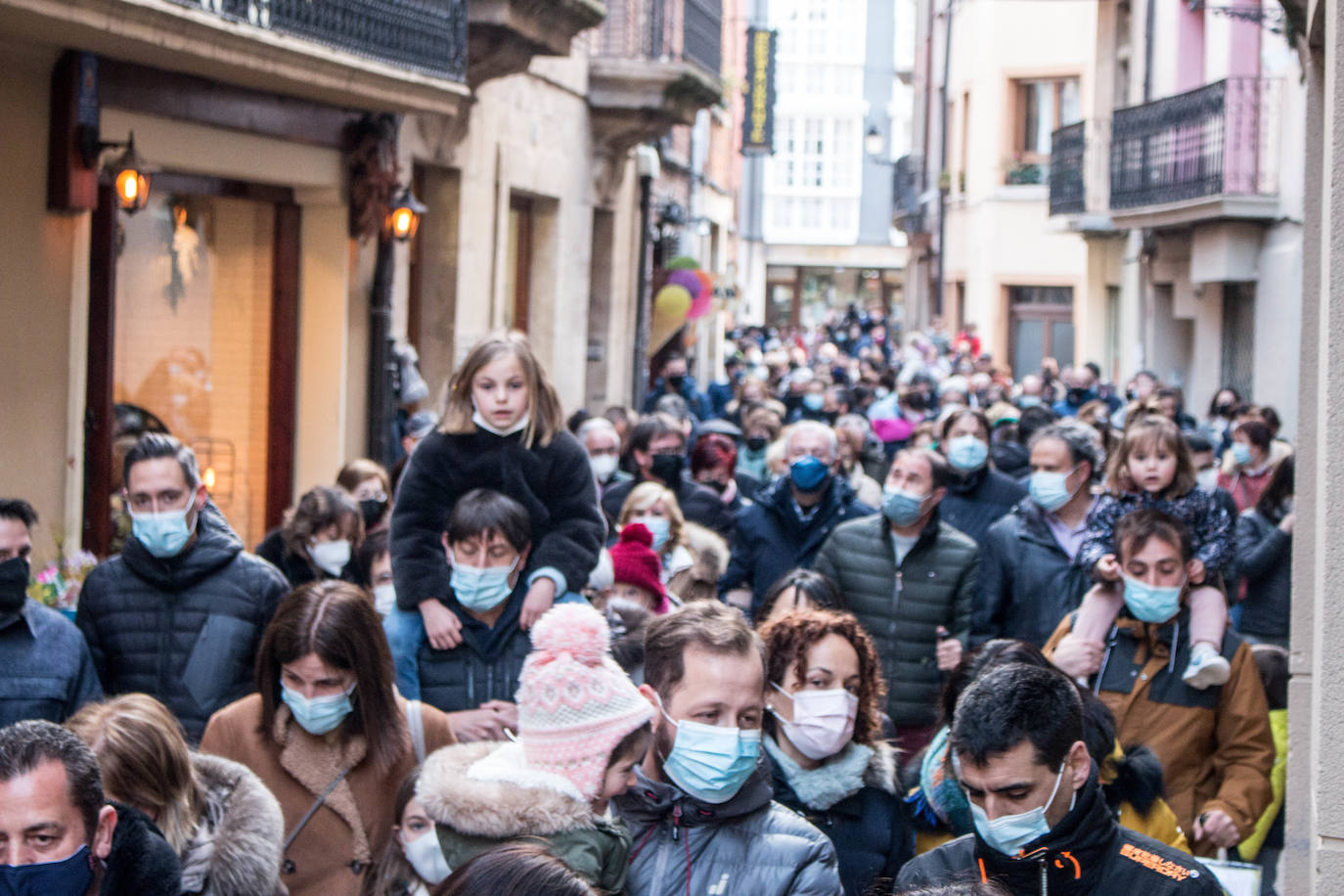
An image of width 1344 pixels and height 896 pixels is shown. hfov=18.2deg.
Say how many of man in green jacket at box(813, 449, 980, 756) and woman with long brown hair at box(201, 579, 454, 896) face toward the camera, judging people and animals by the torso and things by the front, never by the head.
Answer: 2

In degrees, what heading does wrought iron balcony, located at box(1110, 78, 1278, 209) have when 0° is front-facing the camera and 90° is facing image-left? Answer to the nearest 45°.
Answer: approximately 45°

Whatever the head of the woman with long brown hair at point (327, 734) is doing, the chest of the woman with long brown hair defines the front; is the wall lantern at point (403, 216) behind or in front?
behind

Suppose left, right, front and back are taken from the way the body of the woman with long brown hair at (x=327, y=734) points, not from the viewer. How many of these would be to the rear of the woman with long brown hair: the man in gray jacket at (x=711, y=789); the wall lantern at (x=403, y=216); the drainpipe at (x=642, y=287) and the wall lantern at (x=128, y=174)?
3

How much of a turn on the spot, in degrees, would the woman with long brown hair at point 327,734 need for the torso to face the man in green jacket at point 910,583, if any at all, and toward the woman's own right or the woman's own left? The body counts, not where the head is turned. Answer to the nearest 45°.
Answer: approximately 135° to the woman's own left

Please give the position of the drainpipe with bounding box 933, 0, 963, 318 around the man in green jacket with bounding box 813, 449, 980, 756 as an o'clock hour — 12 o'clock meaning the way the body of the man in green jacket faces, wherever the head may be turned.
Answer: The drainpipe is roughly at 6 o'clock from the man in green jacket.

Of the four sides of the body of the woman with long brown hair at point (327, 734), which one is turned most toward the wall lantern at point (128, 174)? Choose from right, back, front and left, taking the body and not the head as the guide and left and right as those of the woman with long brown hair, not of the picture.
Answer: back

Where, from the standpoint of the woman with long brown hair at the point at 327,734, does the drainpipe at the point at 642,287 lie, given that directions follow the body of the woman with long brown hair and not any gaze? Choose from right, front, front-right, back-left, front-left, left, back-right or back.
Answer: back

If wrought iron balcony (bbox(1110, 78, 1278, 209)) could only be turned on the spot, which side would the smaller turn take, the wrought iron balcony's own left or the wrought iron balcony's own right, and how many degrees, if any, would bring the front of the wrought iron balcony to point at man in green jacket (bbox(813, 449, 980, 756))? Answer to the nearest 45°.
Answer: approximately 45° to the wrought iron balcony's own left

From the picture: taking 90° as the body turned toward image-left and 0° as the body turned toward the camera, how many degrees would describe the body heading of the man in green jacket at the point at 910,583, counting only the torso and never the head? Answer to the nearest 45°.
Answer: approximately 0°

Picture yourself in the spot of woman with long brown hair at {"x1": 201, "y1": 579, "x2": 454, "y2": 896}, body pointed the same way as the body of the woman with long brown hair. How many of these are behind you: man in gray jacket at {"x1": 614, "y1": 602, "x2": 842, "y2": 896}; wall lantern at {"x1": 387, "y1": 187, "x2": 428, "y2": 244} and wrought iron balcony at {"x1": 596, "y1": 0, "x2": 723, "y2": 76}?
2
